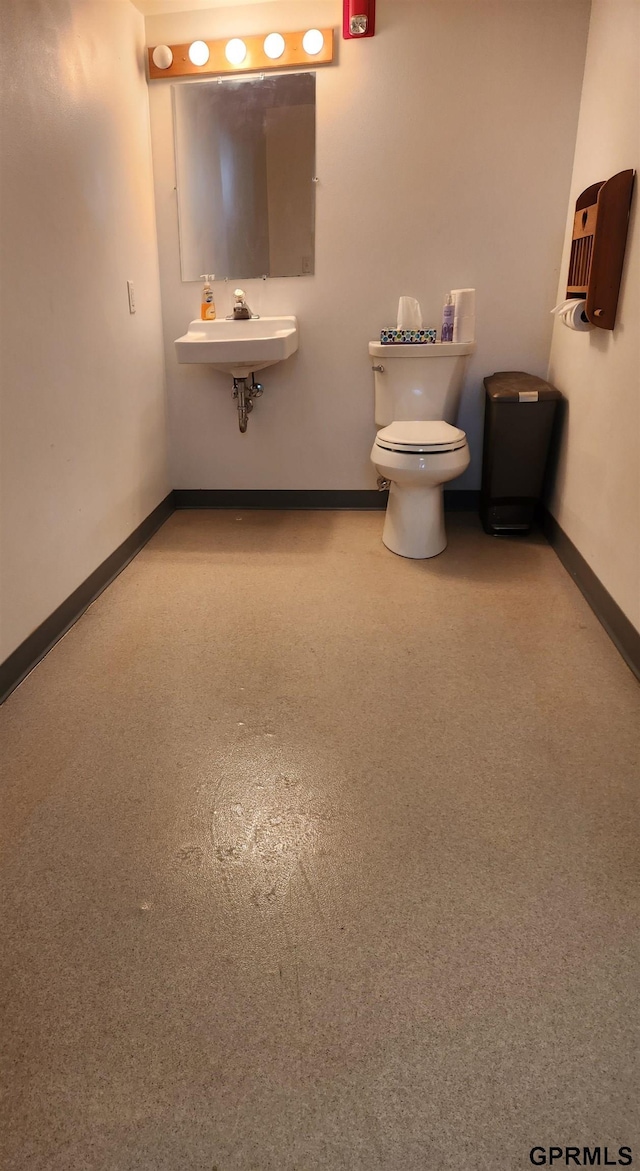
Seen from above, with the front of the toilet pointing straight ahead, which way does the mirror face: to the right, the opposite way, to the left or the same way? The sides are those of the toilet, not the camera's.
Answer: the same way

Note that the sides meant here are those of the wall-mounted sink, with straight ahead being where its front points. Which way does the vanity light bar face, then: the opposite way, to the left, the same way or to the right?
the same way

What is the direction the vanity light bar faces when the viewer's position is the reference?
facing the viewer

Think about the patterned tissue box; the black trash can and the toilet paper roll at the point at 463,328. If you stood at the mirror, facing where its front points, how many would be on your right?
0

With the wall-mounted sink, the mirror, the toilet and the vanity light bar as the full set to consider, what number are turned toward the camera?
4

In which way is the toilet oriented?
toward the camera

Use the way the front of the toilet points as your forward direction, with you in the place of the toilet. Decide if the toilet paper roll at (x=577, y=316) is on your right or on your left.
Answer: on your left

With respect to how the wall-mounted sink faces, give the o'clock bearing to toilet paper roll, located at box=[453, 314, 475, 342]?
The toilet paper roll is roughly at 9 o'clock from the wall-mounted sink.

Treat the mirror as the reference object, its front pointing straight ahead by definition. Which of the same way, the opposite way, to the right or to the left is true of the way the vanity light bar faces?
the same way

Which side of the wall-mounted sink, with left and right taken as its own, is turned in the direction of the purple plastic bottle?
left

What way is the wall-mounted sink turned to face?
toward the camera
